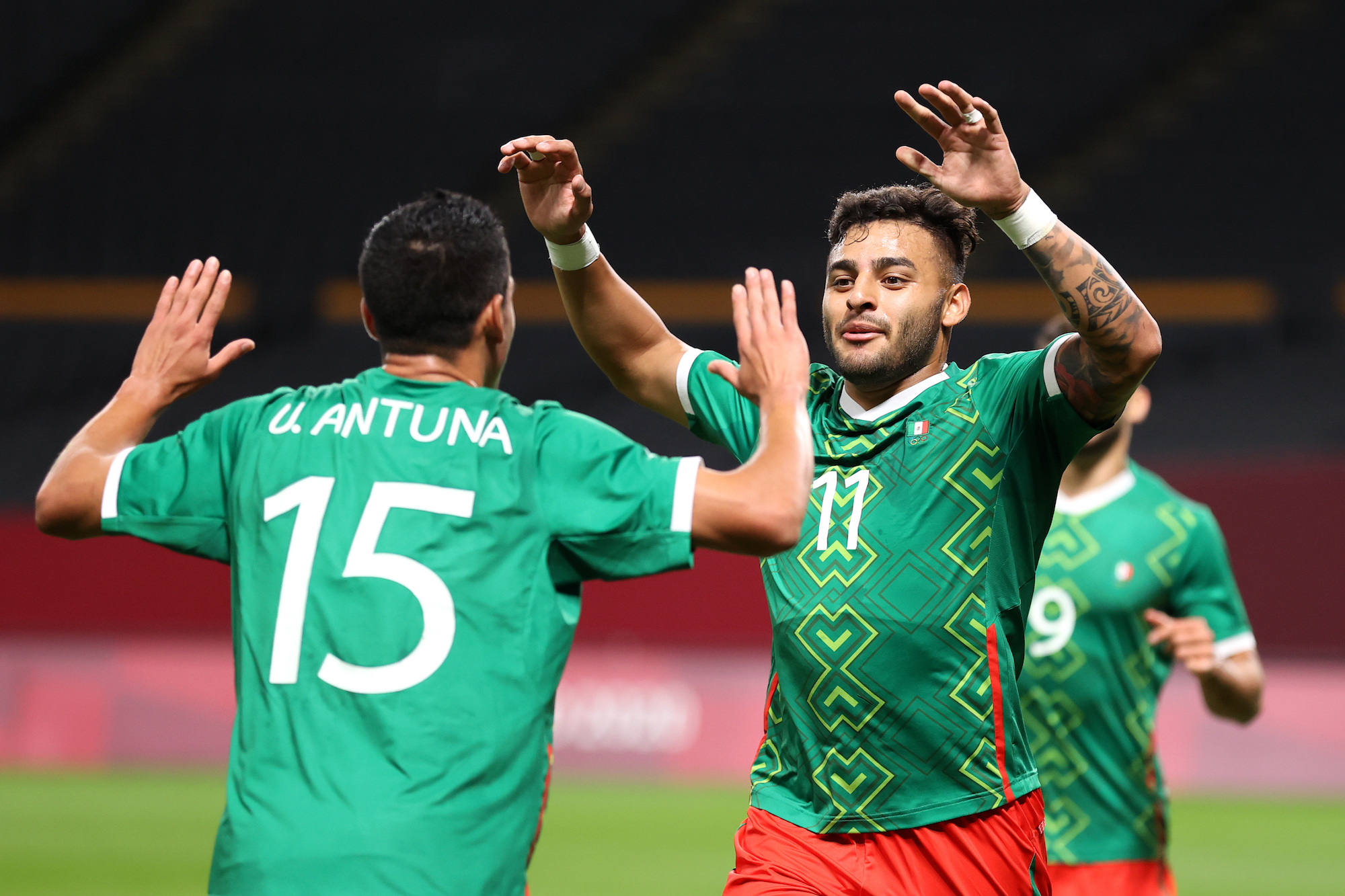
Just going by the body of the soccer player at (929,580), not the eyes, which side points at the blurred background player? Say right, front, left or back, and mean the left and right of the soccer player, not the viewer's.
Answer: back

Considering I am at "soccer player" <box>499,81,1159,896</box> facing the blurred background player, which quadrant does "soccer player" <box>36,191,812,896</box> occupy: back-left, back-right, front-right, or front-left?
back-left

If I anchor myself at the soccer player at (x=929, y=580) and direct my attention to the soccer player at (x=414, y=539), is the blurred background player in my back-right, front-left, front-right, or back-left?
back-right

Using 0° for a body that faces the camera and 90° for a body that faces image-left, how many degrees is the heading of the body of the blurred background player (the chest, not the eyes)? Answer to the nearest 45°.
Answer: approximately 45°

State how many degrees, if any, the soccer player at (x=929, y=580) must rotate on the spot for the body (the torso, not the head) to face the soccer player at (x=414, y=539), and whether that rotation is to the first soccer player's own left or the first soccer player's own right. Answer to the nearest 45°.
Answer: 0° — they already face them

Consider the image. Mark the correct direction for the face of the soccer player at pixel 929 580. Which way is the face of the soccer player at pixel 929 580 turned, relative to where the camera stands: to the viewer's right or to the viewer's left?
to the viewer's left

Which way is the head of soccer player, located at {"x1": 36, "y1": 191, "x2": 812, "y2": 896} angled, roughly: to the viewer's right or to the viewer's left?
to the viewer's right

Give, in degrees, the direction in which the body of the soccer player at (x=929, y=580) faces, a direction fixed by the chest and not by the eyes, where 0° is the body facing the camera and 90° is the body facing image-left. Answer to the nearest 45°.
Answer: approximately 45°
